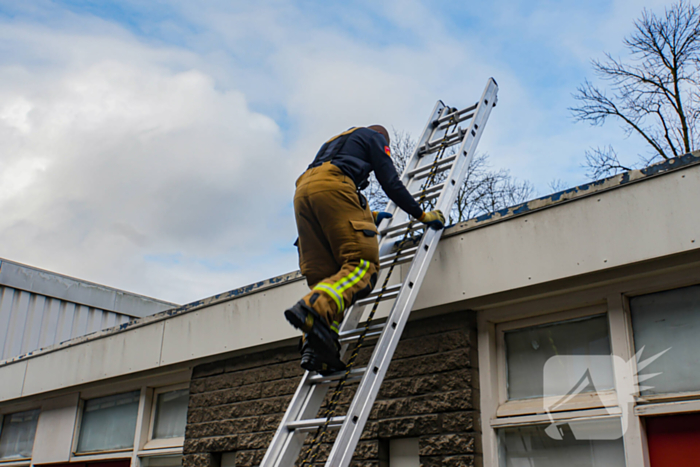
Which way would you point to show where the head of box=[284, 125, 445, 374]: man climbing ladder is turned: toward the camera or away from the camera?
away from the camera

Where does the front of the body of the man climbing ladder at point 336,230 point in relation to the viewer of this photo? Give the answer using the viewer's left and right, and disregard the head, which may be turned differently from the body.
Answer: facing away from the viewer and to the right of the viewer
